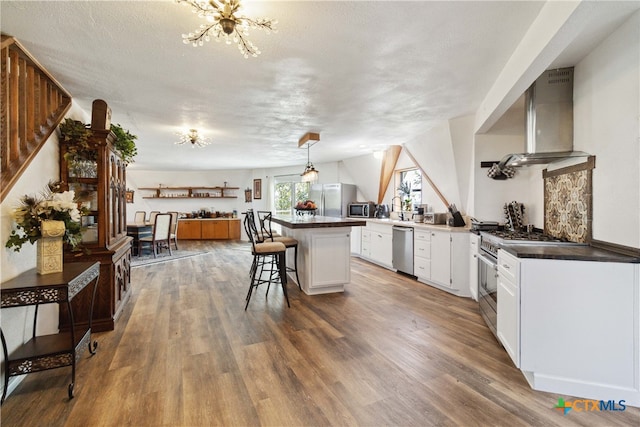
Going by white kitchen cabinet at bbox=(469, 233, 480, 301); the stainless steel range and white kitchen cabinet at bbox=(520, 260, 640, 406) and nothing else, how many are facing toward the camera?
0

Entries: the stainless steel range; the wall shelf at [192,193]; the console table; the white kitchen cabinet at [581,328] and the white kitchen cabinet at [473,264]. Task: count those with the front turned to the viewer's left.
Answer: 3

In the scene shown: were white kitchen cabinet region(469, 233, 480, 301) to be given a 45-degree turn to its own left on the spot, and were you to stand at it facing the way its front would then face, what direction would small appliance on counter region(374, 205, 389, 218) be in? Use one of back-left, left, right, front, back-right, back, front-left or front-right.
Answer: right

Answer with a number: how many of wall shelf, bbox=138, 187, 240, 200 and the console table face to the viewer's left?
0

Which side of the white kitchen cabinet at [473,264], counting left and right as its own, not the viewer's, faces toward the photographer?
left

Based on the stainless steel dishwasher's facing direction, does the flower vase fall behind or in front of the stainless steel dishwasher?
in front

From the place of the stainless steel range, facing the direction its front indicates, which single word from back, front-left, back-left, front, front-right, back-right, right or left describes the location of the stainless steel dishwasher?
front-right

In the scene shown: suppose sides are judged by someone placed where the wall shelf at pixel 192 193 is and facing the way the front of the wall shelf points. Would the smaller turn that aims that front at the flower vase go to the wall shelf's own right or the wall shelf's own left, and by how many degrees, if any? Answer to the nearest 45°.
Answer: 0° — it already faces it

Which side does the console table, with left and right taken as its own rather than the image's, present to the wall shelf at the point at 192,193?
left

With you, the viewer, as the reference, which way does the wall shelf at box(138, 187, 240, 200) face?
facing the viewer

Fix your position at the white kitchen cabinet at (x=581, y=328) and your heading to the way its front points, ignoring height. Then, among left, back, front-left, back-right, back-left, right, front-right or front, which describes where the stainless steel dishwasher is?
front-right

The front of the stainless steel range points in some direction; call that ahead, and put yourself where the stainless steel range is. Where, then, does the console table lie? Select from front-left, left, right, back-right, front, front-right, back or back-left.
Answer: front-left

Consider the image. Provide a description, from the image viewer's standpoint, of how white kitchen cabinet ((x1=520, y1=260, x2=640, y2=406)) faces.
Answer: facing to the left of the viewer

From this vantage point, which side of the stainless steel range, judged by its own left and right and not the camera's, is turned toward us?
left

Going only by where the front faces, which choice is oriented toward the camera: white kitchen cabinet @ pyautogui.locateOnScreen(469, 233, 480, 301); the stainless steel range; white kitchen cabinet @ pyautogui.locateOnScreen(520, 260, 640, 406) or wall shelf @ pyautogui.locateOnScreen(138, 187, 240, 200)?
the wall shelf

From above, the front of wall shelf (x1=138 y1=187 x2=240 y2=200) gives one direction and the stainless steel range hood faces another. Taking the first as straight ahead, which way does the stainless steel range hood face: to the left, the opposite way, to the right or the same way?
to the right

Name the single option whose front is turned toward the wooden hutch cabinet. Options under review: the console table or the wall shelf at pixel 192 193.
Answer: the wall shelf

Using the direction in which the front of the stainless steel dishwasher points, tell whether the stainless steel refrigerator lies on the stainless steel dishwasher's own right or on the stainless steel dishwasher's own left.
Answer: on the stainless steel dishwasher's own right

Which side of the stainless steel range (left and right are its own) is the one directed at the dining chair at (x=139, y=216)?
front
